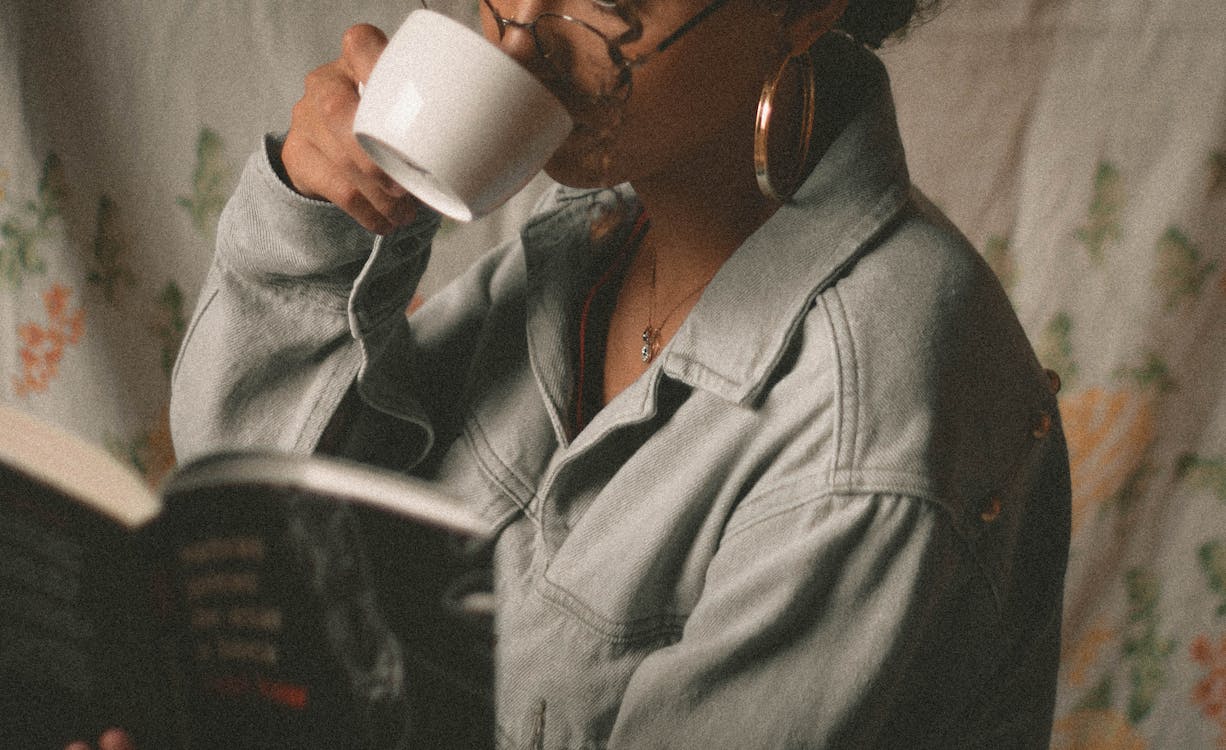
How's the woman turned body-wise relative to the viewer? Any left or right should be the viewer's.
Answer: facing the viewer and to the left of the viewer
